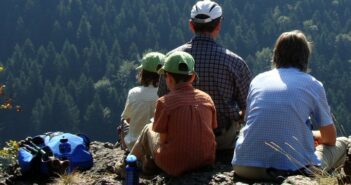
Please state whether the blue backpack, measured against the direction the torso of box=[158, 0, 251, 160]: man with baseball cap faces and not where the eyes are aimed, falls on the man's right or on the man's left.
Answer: on the man's left

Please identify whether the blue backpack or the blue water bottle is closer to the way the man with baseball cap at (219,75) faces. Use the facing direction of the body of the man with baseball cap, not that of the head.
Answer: the blue backpack

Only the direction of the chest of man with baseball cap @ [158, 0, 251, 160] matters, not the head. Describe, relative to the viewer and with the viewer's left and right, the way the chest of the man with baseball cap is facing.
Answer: facing away from the viewer

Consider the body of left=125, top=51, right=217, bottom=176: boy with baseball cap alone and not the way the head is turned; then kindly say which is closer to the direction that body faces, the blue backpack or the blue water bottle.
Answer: the blue backpack

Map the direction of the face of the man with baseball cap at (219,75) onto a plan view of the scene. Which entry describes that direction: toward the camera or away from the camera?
away from the camera

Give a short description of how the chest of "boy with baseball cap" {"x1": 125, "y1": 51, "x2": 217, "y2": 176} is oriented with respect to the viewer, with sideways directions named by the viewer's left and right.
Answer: facing away from the viewer and to the left of the viewer

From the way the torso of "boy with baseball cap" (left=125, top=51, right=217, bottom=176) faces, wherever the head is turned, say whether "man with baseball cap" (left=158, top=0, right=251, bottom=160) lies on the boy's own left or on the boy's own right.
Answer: on the boy's own right

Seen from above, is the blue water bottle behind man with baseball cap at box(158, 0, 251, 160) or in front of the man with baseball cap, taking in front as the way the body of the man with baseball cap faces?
behind

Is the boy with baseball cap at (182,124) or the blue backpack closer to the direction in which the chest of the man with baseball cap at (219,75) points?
the blue backpack

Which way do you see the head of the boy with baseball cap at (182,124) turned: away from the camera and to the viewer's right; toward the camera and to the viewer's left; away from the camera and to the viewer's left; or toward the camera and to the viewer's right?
away from the camera and to the viewer's left
